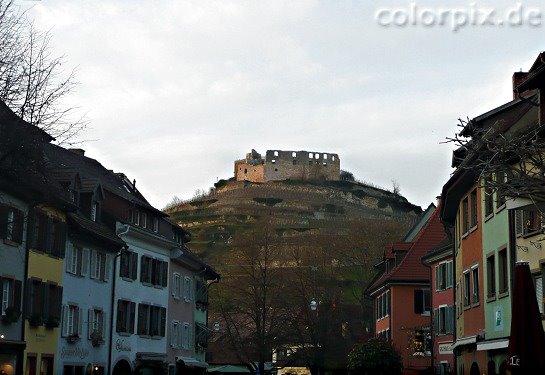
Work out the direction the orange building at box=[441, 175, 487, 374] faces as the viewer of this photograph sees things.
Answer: facing the viewer and to the left of the viewer

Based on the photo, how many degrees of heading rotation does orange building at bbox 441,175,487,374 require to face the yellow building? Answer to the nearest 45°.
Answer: approximately 45° to its right
